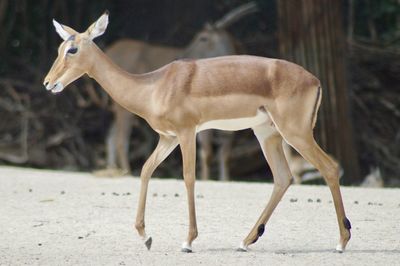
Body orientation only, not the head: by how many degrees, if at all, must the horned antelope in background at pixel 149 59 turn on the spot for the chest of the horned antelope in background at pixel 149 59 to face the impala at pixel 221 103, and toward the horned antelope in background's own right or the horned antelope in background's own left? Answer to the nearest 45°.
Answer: approximately 90° to the horned antelope in background's own right

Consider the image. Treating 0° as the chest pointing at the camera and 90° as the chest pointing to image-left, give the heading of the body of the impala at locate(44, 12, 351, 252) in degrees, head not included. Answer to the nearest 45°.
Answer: approximately 90°

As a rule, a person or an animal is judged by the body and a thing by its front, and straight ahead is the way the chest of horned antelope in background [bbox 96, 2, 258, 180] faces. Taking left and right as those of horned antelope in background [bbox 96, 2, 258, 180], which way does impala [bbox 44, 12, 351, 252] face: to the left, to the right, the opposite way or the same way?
the opposite way

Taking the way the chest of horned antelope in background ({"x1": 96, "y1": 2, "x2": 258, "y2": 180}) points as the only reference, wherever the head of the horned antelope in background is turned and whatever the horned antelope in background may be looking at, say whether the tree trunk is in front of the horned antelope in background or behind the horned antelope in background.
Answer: in front

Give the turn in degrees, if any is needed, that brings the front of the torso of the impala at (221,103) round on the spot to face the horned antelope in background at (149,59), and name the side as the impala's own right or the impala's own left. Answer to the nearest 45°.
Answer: approximately 90° to the impala's own right

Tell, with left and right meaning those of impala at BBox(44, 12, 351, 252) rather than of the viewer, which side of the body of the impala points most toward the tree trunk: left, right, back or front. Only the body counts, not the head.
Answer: right

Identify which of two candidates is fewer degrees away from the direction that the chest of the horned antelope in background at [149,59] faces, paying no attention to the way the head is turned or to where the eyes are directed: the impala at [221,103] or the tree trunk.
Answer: the tree trunk

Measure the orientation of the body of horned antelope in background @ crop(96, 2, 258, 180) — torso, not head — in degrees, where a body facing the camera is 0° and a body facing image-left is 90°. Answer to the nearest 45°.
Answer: approximately 270°

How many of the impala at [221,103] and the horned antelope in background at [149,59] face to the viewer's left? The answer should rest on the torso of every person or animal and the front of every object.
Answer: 1
